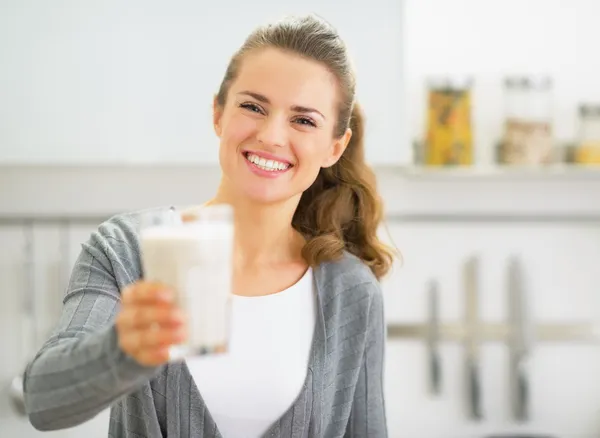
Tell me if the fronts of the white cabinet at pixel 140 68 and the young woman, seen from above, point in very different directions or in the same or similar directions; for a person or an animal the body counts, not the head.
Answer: same or similar directions

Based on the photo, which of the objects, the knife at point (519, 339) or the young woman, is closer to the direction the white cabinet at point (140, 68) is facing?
the young woman

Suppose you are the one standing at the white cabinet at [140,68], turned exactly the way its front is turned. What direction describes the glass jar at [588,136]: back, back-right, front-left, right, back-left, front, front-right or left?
left

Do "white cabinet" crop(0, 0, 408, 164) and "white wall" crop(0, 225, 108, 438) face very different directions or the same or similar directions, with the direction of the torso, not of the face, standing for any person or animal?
same or similar directions

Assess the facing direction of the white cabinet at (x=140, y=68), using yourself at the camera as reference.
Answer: facing the viewer

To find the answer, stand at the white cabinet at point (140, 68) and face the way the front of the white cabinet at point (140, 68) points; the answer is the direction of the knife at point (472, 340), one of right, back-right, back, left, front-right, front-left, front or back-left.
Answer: left

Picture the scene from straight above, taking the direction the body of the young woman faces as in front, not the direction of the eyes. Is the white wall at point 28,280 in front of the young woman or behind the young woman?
behind

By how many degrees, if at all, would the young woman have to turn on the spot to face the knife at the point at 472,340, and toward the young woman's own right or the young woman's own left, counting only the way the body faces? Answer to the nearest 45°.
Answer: approximately 135° to the young woman's own left

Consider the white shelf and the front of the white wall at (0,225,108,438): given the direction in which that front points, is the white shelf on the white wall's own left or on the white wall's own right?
on the white wall's own left

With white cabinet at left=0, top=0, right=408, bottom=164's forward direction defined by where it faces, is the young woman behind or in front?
in front

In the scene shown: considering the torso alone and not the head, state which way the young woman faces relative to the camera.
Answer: toward the camera

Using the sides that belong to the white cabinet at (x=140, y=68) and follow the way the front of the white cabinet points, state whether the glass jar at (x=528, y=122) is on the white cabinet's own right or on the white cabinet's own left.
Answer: on the white cabinet's own left

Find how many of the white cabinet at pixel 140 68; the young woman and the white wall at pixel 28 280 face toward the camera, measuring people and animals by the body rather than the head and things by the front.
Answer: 3
